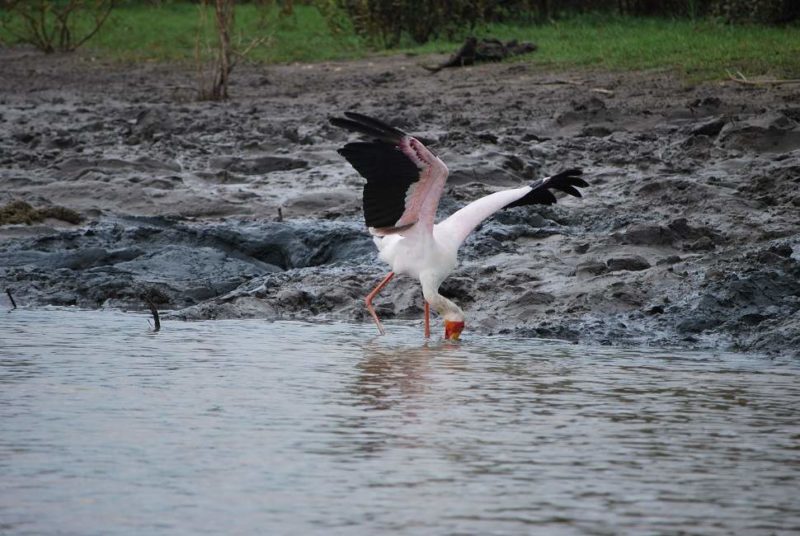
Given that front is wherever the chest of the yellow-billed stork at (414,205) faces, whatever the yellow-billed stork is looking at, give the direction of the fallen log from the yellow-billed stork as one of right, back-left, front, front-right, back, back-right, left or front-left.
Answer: back-left

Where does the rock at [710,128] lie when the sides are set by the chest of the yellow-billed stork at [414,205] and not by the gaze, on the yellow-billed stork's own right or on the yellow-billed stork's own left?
on the yellow-billed stork's own left

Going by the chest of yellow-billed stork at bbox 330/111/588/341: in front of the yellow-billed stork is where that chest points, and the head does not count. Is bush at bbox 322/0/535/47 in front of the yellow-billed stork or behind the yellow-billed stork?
behind

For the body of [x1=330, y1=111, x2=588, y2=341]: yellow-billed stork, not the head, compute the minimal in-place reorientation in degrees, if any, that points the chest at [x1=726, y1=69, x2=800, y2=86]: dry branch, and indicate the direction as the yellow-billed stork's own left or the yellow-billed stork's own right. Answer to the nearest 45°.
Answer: approximately 90° to the yellow-billed stork's own left

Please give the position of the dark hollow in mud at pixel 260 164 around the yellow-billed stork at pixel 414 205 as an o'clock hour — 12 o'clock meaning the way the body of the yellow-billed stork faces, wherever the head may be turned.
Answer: The dark hollow in mud is roughly at 7 o'clock from the yellow-billed stork.

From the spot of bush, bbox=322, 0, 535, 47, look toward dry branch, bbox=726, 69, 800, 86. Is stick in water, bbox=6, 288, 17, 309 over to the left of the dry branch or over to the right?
right

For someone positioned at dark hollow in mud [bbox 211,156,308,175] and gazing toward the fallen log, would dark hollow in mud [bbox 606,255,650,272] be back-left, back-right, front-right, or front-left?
back-right

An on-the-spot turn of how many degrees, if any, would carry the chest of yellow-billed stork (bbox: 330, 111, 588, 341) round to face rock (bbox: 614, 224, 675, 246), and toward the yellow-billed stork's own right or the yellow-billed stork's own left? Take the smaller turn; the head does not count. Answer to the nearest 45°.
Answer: approximately 90° to the yellow-billed stork's own left

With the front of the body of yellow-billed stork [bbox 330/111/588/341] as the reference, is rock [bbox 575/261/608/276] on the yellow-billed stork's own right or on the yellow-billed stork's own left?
on the yellow-billed stork's own left

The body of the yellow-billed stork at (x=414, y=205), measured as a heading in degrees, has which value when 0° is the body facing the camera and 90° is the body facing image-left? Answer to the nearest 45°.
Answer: approximately 315°
